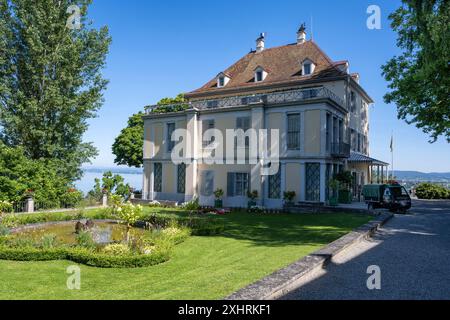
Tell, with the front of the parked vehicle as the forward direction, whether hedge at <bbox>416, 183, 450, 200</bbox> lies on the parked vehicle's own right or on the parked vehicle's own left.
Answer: on the parked vehicle's own left

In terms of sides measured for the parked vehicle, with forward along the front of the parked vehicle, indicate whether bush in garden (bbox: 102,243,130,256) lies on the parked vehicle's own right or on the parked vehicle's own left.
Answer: on the parked vehicle's own right

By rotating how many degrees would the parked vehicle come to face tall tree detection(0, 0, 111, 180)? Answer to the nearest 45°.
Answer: approximately 135° to its right

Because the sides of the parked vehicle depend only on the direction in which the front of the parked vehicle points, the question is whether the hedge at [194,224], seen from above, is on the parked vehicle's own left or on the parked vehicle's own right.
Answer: on the parked vehicle's own right

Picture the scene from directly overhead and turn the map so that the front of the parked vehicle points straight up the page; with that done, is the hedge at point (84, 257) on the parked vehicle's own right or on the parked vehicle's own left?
on the parked vehicle's own right

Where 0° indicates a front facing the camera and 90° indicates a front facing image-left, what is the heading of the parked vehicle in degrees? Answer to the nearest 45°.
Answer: approximately 315°
